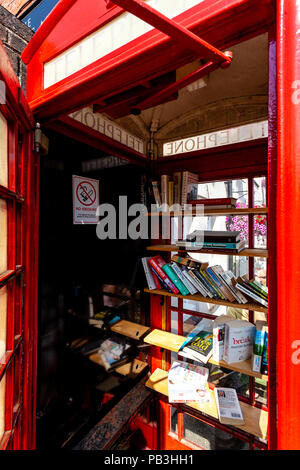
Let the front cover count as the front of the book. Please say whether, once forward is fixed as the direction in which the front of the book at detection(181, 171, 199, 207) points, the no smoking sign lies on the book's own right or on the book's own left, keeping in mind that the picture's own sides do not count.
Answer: on the book's own right

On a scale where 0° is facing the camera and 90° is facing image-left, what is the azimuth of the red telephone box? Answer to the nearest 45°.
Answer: approximately 45°

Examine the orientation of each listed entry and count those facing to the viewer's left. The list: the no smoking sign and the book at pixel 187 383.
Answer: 0

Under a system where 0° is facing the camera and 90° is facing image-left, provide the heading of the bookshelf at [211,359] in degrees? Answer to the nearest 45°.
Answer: approximately 45°

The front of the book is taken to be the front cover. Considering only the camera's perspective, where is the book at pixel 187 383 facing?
facing the viewer

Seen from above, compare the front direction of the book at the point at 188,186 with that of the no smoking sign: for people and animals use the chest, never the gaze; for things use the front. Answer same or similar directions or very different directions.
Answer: same or similar directions
